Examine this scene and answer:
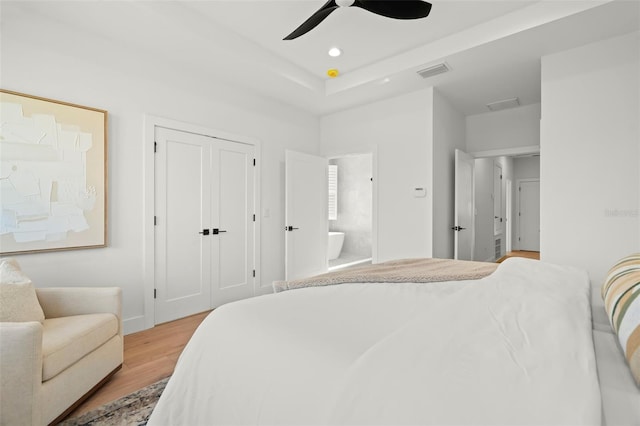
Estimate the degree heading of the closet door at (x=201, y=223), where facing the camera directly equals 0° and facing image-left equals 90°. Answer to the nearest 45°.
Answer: approximately 315°

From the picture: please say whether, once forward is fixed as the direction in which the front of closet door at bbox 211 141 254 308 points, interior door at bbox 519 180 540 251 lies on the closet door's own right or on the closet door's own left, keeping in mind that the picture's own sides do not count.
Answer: on the closet door's own left

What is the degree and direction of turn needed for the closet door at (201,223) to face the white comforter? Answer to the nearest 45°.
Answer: approximately 45° to its right

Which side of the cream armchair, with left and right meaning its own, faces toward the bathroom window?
left

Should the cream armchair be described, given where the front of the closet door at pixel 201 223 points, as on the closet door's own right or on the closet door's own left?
on the closet door's own right
